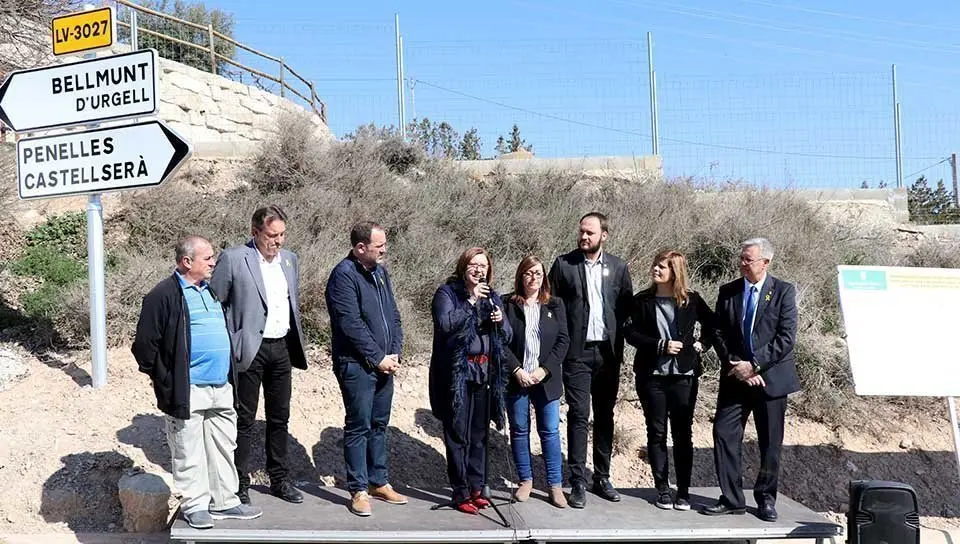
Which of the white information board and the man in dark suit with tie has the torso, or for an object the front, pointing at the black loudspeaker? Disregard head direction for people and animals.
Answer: the white information board

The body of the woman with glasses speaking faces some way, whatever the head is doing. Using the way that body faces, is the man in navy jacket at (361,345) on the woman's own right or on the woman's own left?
on the woman's own right

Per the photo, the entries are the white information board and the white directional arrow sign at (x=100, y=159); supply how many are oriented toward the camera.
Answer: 2

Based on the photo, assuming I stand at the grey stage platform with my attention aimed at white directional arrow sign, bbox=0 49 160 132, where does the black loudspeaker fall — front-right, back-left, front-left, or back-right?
back-right

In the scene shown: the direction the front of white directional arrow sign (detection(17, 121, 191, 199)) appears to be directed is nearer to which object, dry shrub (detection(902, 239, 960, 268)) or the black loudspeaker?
the black loudspeaker

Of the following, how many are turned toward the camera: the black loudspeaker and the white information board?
2

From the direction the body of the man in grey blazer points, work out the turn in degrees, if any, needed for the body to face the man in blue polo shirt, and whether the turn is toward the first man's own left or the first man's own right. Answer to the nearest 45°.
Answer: approximately 90° to the first man's own right

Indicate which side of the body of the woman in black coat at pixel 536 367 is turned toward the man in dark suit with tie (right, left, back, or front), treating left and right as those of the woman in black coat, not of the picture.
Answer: left

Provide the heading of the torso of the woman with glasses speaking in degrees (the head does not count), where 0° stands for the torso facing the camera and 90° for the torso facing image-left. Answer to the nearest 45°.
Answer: approximately 315°

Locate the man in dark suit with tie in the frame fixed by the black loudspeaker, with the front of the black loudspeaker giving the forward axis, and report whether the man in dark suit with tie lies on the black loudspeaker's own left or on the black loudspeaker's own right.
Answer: on the black loudspeaker's own right

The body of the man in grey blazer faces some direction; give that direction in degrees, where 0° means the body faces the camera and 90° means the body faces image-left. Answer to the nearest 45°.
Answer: approximately 315°

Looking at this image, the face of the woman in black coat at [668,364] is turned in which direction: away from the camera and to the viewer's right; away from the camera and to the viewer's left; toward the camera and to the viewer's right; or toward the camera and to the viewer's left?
toward the camera and to the viewer's left

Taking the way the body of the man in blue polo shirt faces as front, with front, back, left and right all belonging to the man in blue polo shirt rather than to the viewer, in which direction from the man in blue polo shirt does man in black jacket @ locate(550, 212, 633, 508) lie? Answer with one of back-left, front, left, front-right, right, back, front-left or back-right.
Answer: front-left
